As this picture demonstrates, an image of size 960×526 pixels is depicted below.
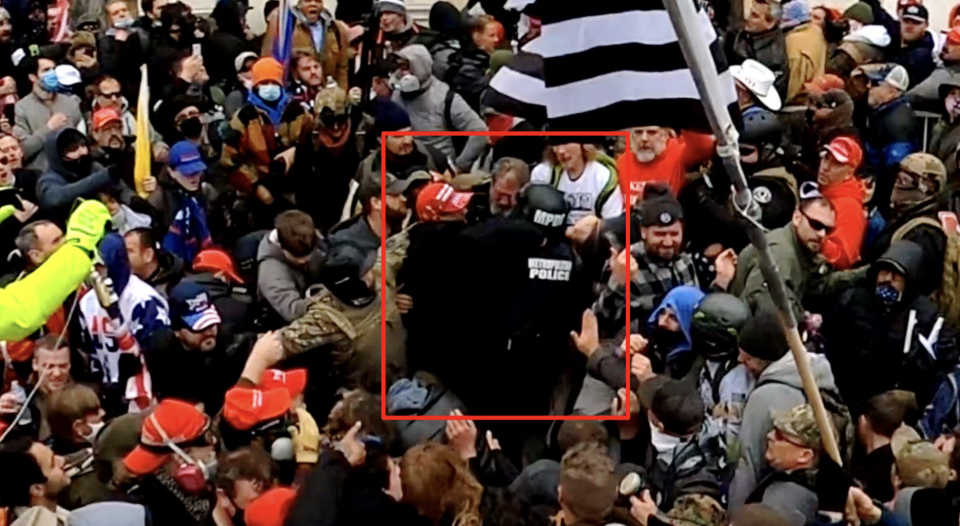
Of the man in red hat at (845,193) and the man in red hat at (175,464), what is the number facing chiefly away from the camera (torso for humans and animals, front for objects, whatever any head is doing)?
0

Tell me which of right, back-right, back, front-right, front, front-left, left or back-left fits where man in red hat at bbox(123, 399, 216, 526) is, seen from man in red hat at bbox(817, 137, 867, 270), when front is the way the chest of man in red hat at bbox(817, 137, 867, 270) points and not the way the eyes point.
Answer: front

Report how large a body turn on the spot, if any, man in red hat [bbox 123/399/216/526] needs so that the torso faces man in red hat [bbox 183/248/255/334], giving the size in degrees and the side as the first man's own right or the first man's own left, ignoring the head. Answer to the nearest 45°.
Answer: approximately 135° to the first man's own left

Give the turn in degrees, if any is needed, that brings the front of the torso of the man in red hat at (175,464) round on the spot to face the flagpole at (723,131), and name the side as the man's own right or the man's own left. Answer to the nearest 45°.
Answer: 0° — they already face it

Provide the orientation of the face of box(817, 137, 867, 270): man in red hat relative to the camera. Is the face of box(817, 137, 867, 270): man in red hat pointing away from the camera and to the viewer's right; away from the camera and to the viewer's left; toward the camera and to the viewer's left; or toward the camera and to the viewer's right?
toward the camera and to the viewer's left

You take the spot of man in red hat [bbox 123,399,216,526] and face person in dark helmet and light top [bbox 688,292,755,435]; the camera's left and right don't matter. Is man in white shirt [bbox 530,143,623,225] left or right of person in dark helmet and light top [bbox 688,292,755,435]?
left

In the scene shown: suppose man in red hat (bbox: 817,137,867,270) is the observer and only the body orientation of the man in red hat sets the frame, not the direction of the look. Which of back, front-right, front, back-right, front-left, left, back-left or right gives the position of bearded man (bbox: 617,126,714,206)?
front-right

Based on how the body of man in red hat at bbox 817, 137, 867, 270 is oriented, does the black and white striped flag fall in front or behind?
in front

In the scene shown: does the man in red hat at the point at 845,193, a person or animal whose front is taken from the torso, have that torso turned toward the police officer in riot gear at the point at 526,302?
yes

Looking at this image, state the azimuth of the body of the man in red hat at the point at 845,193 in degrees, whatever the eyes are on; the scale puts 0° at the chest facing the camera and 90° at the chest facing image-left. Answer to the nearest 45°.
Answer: approximately 45°
